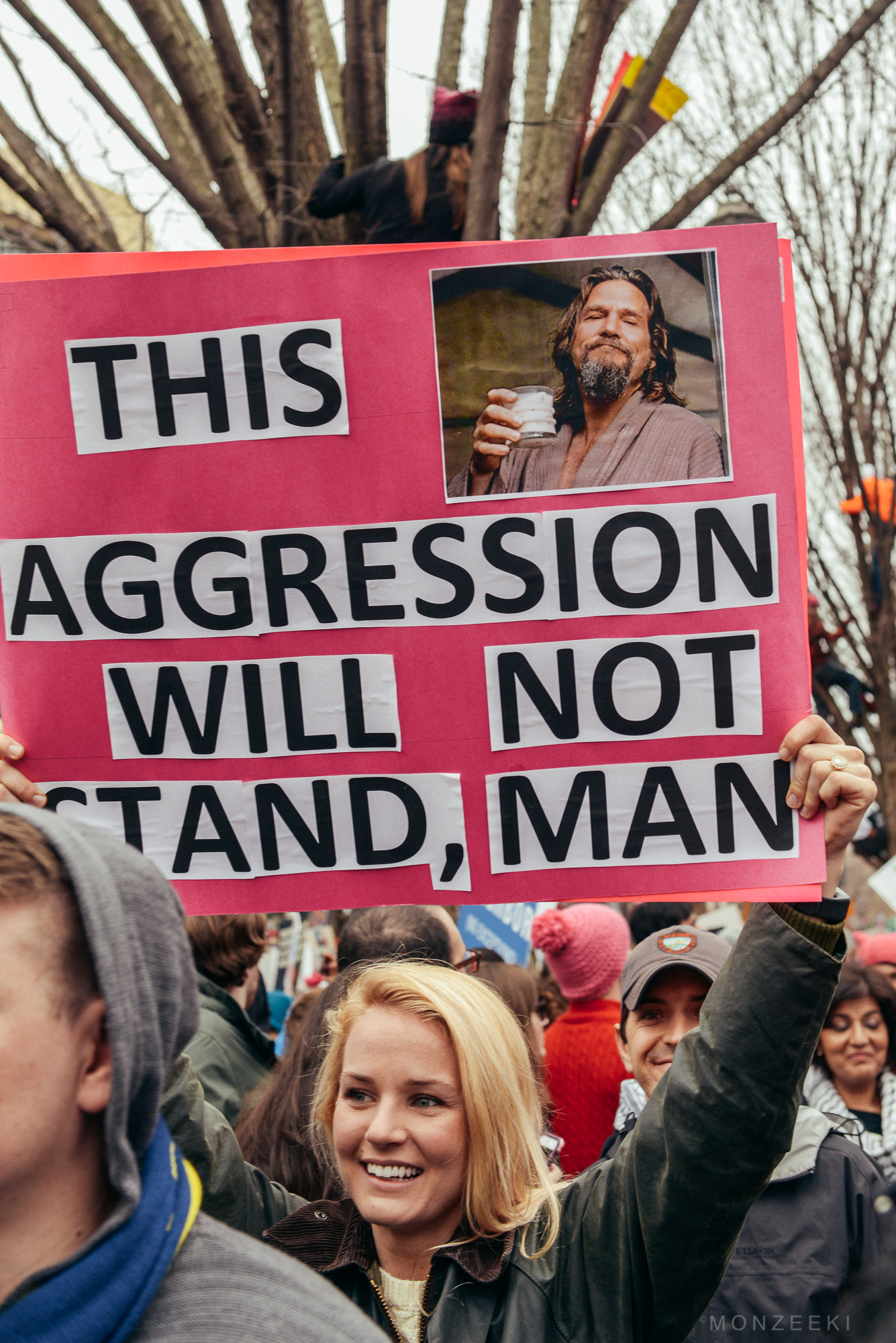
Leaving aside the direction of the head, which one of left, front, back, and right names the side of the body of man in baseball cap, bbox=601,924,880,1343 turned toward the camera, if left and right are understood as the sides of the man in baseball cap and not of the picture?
front

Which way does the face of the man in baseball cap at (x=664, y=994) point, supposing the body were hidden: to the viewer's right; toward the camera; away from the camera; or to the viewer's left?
toward the camera

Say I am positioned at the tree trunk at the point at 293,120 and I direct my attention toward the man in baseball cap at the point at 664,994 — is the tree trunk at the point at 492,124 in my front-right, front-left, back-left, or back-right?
front-left

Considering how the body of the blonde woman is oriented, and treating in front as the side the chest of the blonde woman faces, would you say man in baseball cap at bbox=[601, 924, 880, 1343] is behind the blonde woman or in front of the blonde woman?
behind

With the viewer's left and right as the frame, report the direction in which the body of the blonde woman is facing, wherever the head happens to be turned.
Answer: facing the viewer and to the left of the viewer

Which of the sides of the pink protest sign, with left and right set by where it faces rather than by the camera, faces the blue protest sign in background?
back

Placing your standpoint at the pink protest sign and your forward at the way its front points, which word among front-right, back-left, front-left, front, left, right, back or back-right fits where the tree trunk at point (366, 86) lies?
back

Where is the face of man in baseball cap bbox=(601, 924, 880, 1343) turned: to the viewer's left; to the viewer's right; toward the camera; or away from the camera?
toward the camera

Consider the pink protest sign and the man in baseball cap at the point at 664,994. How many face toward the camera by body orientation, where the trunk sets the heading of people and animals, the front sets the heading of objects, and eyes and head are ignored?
2
